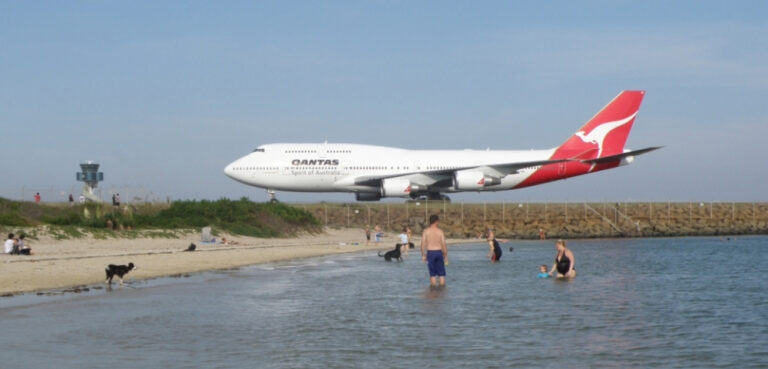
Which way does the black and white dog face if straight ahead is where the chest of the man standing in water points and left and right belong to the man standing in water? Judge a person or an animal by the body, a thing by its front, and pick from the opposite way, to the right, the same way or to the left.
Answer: to the right

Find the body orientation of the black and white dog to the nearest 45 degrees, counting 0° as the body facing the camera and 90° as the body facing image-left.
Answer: approximately 270°

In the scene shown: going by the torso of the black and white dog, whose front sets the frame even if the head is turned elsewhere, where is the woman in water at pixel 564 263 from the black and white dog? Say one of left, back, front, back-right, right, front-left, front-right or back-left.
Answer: front

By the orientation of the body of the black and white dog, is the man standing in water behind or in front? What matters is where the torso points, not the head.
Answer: in front

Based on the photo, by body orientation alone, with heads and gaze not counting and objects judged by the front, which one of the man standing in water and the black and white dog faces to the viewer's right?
the black and white dog

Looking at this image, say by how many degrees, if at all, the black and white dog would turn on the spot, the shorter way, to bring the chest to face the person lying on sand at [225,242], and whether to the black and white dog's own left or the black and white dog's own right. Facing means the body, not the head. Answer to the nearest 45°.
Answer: approximately 90° to the black and white dog's own left

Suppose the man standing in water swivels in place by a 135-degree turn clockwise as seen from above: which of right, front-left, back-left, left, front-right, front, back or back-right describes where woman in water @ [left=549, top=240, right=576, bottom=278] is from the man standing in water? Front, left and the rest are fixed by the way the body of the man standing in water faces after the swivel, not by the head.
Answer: left

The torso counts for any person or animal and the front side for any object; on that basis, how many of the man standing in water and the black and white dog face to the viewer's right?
1

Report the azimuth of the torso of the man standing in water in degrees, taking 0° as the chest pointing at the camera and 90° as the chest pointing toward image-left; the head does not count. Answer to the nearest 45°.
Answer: approximately 180°

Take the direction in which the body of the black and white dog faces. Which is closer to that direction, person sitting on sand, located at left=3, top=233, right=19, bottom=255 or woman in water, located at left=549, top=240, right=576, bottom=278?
the woman in water

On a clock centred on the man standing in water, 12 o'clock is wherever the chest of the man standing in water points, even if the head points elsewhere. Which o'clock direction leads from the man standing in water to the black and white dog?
The black and white dog is roughly at 9 o'clock from the man standing in water.

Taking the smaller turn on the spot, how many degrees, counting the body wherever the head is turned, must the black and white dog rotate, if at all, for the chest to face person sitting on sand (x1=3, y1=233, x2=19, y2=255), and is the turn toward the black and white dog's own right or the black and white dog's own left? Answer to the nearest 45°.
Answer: approximately 135° to the black and white dog's own left
